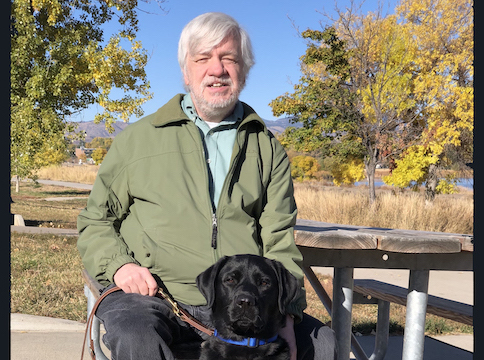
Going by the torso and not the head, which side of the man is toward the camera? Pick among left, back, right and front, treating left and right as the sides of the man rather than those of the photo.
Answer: front

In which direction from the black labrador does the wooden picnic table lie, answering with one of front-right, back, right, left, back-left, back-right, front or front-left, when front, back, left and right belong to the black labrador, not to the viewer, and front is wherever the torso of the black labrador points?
back-left

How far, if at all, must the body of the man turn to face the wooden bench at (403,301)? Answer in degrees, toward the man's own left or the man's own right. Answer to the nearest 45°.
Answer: approximately 135° to the man's own left

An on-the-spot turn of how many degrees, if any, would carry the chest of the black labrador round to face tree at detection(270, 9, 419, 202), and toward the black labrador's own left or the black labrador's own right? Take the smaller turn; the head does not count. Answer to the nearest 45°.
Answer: approximately 180°

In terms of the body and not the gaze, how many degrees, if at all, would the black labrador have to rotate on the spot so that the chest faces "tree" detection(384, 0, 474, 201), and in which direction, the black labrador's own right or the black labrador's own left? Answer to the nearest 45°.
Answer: approximately 135° to the black labrador's own left

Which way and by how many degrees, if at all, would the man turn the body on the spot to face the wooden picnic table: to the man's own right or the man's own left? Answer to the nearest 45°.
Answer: approximately 90° to the man's own left

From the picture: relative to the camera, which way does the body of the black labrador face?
toward the camera

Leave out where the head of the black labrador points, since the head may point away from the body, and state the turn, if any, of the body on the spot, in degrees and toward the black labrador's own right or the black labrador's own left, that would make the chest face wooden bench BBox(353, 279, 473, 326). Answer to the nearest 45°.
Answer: approximately 135° to the black labrador's own left

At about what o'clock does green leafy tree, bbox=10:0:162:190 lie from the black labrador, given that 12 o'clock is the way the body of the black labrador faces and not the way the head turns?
The green leafy tree is roughly at 5 o'clock from the black labrador.

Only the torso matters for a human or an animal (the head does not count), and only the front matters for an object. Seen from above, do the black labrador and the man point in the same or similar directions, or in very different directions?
same or similar directions

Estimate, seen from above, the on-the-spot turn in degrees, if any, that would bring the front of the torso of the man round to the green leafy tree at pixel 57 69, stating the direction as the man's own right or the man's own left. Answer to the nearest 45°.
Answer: approximately 180°

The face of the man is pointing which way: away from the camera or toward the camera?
toward the camera

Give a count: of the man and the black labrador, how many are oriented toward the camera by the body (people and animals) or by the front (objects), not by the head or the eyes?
2
